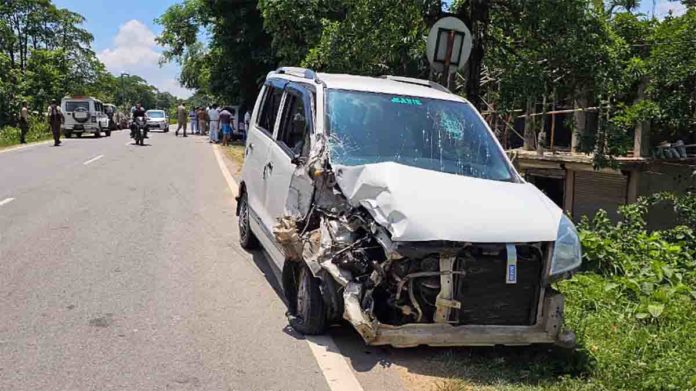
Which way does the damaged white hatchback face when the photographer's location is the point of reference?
facing the viewer and to the right of the viewer

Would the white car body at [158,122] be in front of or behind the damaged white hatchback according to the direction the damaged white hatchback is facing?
behind

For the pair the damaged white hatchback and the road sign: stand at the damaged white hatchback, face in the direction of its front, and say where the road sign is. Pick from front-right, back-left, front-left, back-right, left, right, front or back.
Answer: back-left
